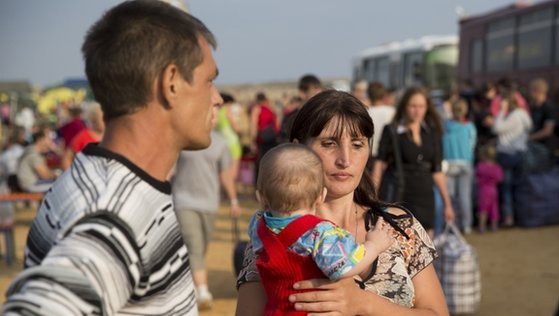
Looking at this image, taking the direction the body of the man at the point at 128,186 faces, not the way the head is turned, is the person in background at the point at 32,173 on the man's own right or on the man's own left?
on the man's own left

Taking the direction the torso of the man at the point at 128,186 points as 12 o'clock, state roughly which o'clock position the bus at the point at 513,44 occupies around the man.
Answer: The bus is roughly at 10 o'clock from the man.

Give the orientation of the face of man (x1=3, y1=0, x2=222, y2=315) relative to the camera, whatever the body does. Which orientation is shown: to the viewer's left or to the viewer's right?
to the viewer's right

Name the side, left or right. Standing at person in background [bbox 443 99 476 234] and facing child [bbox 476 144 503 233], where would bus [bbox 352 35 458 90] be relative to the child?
left

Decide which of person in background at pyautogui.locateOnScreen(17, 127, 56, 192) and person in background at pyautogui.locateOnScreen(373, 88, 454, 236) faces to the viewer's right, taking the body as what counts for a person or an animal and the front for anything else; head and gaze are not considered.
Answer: person in background at pyautogui.locateOnScreen(17, 127, 56, 192)

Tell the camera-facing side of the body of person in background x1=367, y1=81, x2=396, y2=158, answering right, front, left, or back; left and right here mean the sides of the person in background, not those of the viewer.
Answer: back
